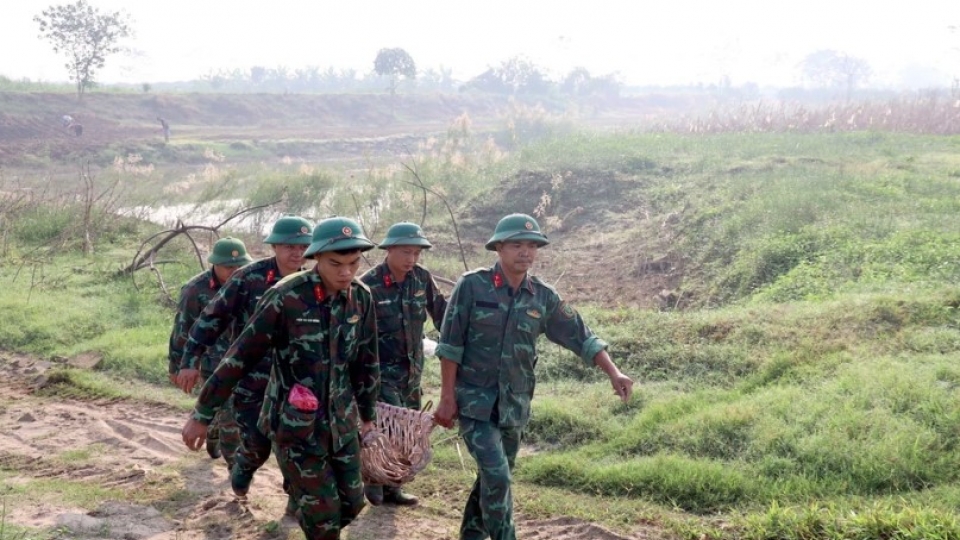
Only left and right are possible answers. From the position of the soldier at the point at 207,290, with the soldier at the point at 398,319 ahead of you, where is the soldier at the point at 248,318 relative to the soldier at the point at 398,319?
right

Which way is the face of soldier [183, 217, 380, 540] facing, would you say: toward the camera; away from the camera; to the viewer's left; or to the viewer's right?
toward the camera

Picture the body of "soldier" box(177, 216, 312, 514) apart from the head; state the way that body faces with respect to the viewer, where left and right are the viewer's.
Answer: facing the viewer and to the right of the viewer

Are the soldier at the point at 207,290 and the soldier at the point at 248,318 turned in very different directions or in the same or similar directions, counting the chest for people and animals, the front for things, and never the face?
same or similar directions

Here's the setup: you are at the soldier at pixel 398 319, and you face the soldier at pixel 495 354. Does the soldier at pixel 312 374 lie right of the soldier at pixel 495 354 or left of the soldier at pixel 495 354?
right

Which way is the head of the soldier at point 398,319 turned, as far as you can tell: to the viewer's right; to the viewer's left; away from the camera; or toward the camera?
toward the camera

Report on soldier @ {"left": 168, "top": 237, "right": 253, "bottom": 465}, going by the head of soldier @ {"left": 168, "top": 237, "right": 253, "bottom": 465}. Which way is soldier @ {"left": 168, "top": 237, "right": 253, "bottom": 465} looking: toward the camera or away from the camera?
toward the camera

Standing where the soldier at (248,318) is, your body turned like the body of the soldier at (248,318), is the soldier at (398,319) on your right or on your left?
on your left

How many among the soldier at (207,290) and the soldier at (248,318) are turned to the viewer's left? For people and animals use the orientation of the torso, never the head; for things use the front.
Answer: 0
